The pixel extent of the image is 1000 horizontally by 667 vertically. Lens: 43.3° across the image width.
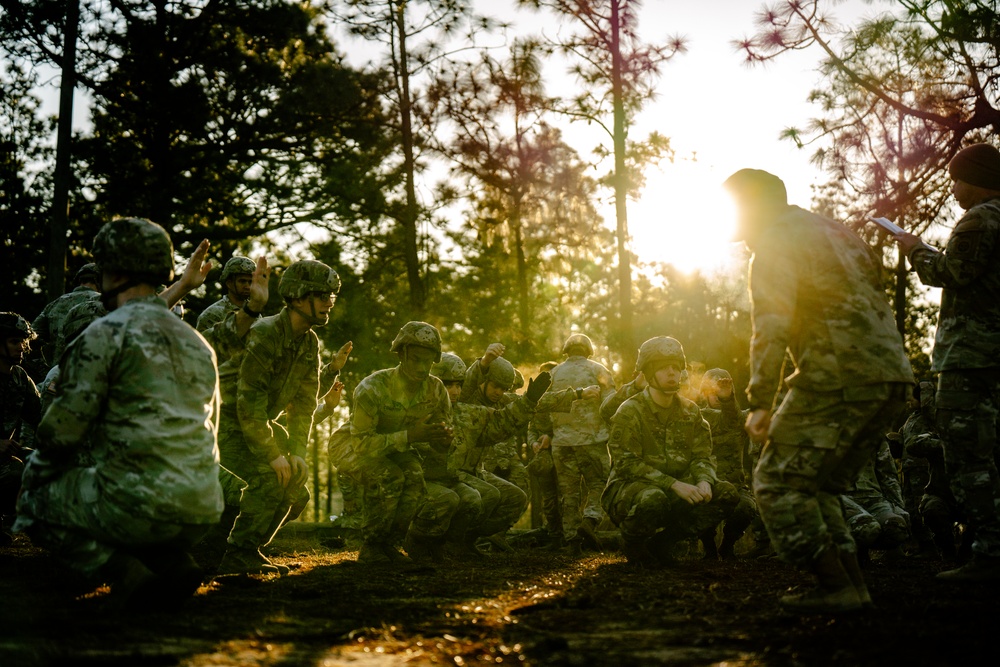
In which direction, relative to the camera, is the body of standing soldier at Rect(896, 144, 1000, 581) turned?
to the viewer's left

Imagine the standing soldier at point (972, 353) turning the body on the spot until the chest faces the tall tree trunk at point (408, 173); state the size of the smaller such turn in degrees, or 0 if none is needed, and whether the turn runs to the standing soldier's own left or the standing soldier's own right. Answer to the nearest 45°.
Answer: approximately 45° to the standing soldier's own right

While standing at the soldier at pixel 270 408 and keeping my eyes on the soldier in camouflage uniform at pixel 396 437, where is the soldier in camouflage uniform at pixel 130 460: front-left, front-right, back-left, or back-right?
back-right

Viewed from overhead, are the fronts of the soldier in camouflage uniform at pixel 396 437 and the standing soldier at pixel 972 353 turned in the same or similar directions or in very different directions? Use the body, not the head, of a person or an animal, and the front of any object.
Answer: very different directions

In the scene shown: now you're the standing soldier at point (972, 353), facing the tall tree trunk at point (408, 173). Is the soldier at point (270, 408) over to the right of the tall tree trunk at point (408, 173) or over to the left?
left

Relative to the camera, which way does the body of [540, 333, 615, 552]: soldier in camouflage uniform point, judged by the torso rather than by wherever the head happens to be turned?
away from the camera

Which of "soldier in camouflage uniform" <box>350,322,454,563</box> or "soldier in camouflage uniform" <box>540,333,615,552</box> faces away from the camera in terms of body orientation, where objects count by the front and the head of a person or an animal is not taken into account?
"soldier in camouflage uniform" <box>540,333,615,552</box>

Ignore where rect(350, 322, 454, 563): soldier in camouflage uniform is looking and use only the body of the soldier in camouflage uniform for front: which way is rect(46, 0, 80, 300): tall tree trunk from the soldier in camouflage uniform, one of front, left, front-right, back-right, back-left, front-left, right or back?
back

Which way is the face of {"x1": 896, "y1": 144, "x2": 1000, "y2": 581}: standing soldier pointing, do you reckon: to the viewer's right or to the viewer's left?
to the viewer's left

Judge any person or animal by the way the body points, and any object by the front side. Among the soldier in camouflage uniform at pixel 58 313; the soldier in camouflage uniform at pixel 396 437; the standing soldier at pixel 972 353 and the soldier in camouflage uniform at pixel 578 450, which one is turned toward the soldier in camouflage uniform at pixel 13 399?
the standing soldier

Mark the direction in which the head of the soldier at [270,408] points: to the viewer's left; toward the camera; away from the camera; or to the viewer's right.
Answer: to the viewer's right

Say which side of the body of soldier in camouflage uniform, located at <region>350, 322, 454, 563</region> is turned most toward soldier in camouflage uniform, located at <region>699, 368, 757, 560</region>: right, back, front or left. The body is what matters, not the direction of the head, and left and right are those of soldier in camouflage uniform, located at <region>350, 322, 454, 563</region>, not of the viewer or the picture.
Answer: left

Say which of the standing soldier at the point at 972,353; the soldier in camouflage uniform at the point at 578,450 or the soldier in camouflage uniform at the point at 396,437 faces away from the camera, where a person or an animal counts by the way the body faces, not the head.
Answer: the soldier in camouflage uniform at the point at 578,450
